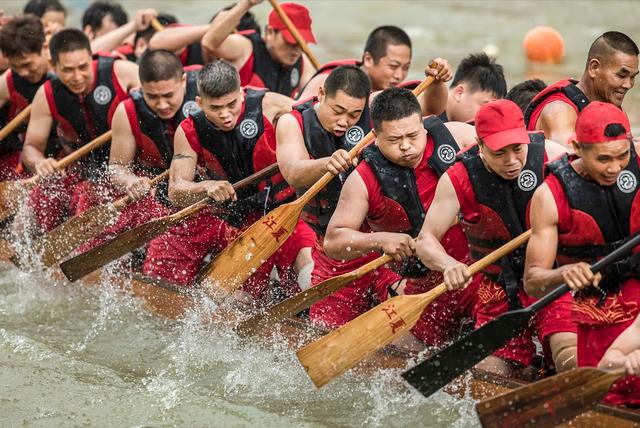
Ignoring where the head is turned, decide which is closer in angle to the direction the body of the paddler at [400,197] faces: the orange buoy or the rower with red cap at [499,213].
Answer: the rower with red cap
